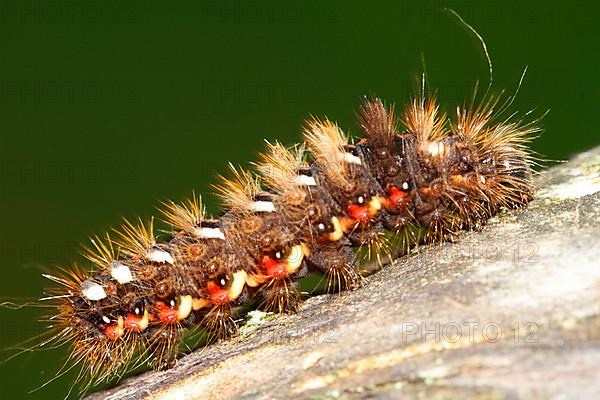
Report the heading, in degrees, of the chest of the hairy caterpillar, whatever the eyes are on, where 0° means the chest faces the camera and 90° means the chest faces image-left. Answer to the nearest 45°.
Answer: approximately 270°
